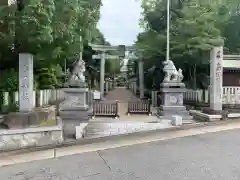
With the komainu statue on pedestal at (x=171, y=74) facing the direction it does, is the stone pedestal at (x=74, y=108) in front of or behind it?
in front

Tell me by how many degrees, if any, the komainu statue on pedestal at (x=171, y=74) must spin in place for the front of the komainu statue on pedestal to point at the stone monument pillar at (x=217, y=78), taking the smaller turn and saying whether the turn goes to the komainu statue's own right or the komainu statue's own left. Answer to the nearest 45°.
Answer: approximately 135° to the komainu statue's own left

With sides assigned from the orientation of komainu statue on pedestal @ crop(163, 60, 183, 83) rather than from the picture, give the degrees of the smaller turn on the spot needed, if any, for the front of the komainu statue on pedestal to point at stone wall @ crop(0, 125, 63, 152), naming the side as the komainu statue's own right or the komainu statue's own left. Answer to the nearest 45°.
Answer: approximately 45° to the komainu statue's own left

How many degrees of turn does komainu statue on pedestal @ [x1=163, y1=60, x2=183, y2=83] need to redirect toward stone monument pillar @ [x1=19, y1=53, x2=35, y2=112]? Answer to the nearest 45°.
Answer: approximately 45° to its left

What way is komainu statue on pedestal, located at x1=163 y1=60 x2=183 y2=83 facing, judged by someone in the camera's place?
facing to the left of the viewer
